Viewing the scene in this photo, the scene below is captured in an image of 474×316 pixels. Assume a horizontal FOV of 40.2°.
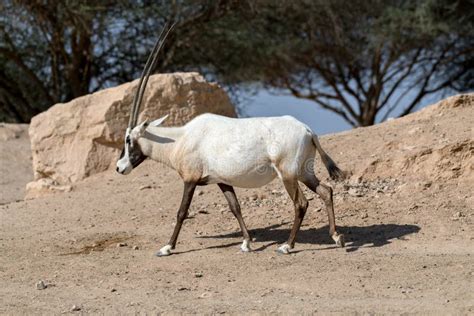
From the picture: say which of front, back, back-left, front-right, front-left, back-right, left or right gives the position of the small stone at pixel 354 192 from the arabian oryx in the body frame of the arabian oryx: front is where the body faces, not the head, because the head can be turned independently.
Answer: back-right

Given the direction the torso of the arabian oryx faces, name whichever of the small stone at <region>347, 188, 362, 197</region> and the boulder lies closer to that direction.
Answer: the boulder

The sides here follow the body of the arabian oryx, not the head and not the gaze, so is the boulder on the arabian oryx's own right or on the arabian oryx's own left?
on the arabian oryx's own right

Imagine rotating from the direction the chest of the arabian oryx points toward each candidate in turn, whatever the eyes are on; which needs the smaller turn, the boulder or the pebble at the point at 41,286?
the pebble

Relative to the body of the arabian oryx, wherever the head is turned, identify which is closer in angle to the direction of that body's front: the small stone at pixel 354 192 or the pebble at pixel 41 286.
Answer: the pebble

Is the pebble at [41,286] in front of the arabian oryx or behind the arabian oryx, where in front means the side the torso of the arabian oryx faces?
in front

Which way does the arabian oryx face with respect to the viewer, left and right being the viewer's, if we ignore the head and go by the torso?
facing to the left of the viewer
